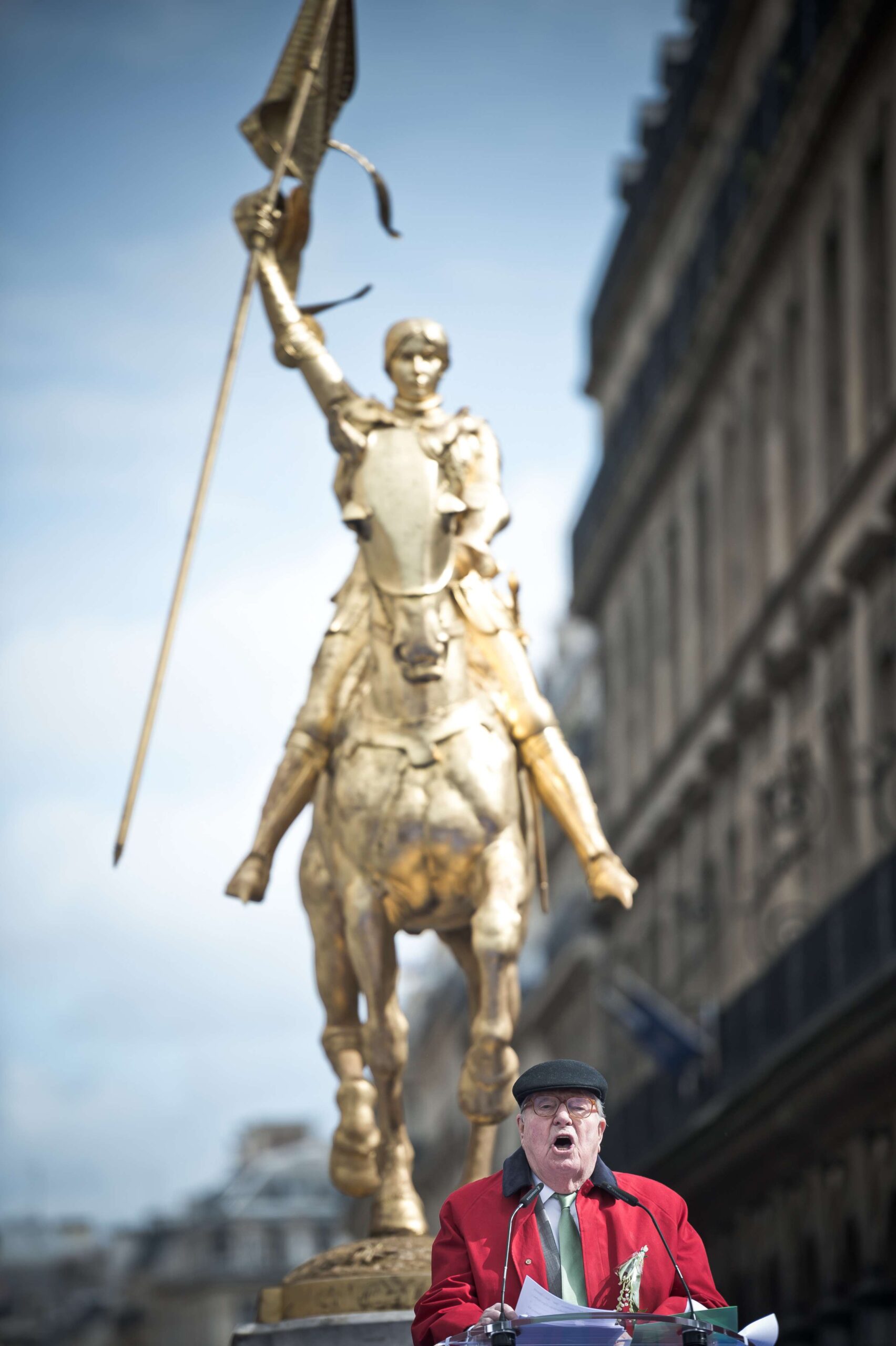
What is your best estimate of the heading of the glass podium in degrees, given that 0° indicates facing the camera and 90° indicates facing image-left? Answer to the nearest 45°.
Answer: approximately 0°
